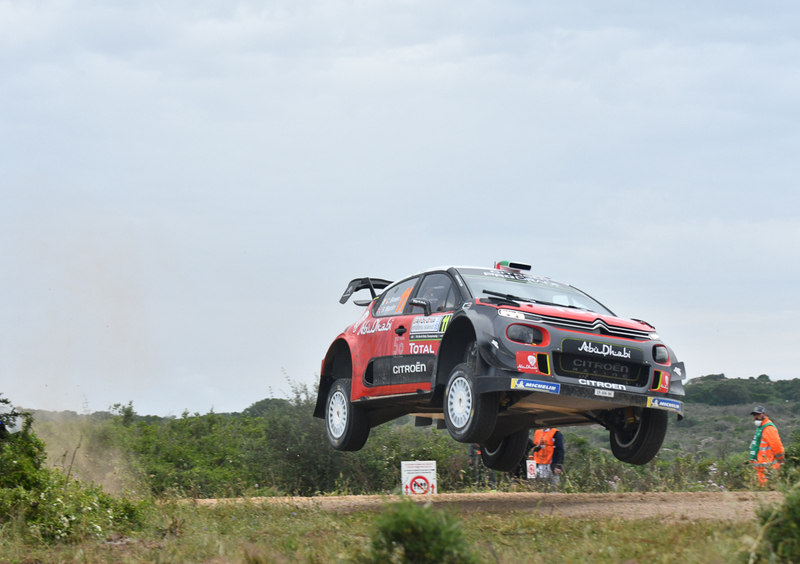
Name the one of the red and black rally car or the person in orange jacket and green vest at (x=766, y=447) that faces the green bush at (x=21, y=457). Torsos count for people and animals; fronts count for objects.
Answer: the person in orange jacket and green vest

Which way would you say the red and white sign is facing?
toward the camera

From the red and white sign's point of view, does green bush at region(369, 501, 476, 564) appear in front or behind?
in front

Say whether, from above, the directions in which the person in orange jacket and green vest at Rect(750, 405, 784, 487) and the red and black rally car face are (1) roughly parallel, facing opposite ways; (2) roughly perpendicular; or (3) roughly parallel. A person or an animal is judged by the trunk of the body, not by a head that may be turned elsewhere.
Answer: roughly perpendicular

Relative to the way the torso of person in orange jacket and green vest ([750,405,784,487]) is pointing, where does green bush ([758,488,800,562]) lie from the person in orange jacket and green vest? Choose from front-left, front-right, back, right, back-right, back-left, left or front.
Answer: front-left

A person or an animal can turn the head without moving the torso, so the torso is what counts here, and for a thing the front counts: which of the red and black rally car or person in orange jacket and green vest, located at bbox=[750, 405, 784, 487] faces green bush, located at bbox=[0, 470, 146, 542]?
the person in orange jacket and green vest

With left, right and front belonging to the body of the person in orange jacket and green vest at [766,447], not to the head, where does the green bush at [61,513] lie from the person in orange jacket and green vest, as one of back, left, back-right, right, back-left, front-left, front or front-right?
front

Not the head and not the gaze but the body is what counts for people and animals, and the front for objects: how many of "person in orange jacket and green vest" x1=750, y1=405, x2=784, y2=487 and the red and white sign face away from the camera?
0

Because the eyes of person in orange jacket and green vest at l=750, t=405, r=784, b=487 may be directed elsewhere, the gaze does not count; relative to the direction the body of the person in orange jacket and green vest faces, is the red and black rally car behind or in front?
in front

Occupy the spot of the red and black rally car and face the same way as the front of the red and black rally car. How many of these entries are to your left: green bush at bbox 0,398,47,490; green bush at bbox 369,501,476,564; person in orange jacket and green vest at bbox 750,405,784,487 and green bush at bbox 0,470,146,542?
1

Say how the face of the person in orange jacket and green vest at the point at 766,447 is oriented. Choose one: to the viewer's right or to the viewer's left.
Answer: to the viewer's left

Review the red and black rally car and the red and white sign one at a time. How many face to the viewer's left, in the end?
0

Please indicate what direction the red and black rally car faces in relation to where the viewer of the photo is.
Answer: facing the viewer and to the right of the viewer

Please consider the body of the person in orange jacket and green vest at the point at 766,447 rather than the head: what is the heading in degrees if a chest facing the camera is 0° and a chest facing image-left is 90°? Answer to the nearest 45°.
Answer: approximately 45°

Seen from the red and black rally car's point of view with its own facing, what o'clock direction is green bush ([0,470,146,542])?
The green bush is roughly at 4 o'clock from the red and black rally car.

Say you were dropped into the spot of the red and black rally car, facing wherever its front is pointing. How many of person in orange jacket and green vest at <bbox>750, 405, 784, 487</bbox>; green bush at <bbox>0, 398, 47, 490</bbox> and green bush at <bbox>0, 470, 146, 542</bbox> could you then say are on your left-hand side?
1

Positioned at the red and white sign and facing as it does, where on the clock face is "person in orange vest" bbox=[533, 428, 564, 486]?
The person in orange vest is roughly at 8 o'clock from the red and white sign.

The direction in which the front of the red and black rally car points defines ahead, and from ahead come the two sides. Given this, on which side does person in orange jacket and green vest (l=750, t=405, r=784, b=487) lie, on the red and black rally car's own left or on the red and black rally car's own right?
on the red and black rally car's own left
